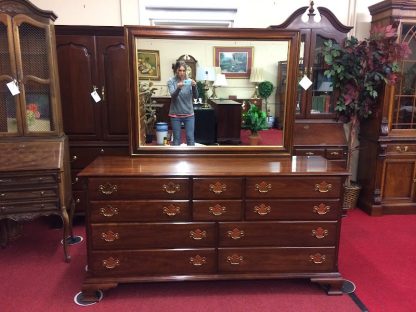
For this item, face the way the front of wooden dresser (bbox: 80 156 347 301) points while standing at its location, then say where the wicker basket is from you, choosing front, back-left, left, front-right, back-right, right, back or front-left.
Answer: back-left

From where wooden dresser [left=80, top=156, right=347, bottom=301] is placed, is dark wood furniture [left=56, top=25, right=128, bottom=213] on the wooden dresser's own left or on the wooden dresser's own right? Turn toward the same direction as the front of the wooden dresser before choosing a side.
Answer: on the wooden dresser's own right

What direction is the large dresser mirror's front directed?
toward the camera

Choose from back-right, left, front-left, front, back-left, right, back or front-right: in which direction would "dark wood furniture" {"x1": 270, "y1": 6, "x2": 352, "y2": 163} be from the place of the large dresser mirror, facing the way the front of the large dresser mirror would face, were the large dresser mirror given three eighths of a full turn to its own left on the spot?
front

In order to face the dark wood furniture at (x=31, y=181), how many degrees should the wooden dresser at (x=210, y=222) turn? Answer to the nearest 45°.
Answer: approximately 90° to its right

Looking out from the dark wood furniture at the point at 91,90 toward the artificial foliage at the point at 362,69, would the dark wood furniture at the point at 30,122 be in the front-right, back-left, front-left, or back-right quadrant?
back-right

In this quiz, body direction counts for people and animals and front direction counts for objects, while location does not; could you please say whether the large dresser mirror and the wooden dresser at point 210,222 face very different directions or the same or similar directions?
same or similar directions

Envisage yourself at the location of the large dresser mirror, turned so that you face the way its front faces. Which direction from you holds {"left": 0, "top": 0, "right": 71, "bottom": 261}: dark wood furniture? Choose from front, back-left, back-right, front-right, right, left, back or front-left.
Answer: right

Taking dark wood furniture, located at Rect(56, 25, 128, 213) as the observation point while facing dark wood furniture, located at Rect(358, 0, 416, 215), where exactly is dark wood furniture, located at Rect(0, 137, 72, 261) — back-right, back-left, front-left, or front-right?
back-right

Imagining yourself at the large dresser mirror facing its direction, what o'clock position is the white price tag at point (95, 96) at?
The white price tag is roughly at 4 o'clock from the large dresser mirror.

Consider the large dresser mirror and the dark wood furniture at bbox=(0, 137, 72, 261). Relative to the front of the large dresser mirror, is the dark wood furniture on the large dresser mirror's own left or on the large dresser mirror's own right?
on the large dresser mirror's own right

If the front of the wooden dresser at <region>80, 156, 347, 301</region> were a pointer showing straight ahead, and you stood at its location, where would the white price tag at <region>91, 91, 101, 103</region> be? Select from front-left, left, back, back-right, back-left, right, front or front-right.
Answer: back-right

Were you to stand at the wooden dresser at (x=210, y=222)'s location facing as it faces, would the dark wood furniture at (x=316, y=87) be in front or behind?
behind

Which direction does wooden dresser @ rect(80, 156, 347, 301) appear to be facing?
toward the camera
